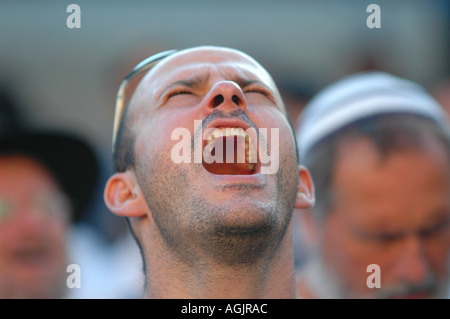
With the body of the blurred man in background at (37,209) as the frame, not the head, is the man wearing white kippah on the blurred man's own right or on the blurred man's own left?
on the blurred man's own left

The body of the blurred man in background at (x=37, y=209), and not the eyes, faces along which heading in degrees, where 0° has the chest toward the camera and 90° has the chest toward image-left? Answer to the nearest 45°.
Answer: approximately 0°
